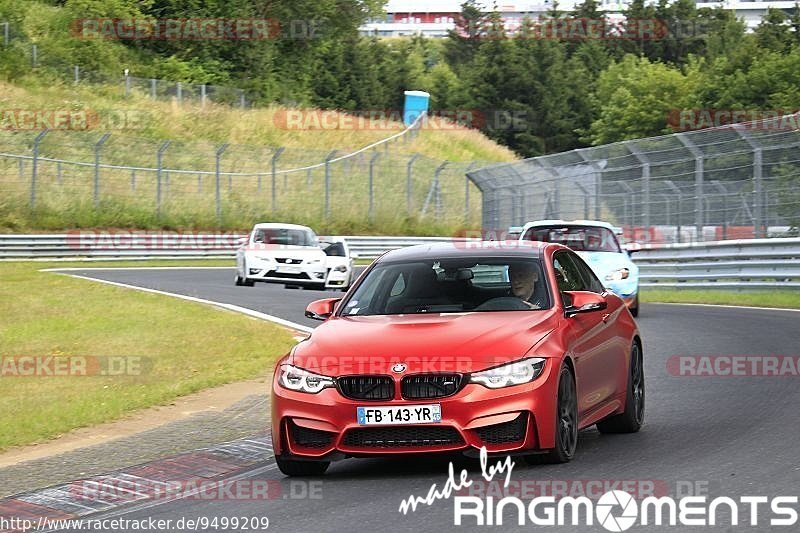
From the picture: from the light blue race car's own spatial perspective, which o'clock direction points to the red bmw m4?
The red bmw m4 is roughly at 12 o'clock from the light blue race car.

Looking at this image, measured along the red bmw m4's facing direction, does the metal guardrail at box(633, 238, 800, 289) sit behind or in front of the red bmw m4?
behind

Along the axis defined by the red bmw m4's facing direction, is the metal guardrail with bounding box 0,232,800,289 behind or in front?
behind

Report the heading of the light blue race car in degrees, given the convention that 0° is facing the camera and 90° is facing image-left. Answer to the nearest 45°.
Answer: approximately 0°

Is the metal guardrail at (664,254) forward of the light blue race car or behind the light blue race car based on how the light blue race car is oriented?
behind

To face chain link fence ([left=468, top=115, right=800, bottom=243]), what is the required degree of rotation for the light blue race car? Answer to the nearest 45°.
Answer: approximately 180°

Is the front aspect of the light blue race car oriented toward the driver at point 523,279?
yes

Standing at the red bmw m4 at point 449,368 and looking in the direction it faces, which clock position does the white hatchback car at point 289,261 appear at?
The white hatchback car is roughly at 4 o'clock from the red bmw m4.

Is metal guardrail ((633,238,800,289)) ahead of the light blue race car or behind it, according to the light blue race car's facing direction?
behind

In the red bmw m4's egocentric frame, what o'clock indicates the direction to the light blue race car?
The light blue race car is roughly at 5 o'clock from the red bmw m4.

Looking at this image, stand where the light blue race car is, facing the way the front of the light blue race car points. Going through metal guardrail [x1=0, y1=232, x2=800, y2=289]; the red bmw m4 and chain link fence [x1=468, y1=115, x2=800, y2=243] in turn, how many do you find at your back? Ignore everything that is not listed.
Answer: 2

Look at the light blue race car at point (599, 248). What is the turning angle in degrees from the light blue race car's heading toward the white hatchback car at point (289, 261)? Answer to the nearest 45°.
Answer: approximately 135° to its right
